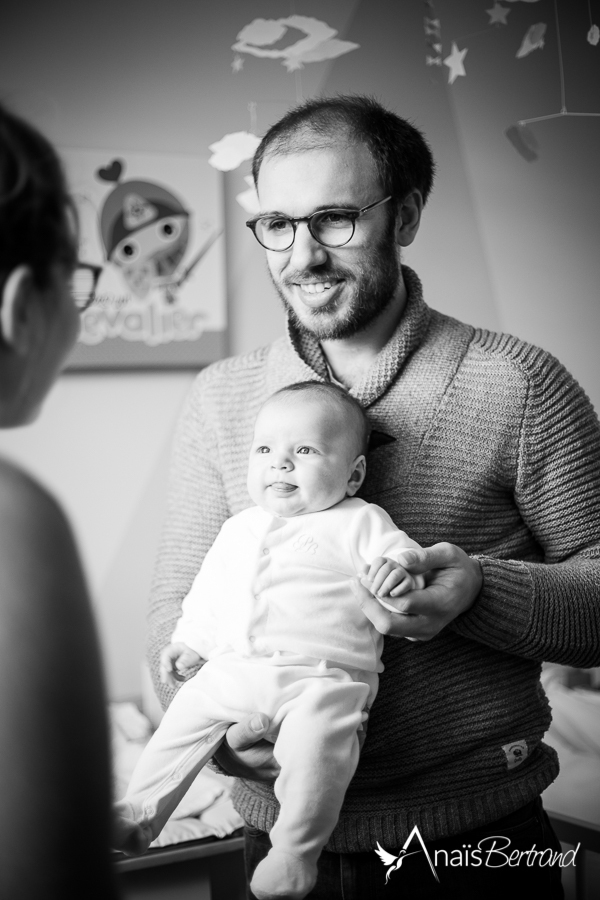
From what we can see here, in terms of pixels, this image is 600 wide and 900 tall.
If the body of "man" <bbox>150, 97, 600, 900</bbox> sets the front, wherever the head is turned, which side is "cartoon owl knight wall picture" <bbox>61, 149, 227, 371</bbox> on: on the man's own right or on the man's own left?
on the man's own right

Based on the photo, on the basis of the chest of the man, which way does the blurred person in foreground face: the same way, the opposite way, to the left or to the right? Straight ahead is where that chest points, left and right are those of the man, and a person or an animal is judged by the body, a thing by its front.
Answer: the opposite way

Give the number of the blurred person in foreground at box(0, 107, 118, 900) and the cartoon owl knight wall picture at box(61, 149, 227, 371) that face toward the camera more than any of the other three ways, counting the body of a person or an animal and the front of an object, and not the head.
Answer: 1

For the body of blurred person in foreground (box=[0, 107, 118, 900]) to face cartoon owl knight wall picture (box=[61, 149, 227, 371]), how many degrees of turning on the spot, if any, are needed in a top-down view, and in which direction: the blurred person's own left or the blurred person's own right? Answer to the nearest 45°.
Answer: approximately 45° to the blurred person's own left

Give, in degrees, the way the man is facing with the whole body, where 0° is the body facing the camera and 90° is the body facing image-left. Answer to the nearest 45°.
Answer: approximately 45°

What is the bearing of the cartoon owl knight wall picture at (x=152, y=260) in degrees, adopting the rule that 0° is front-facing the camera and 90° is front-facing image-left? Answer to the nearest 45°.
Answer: approximately 0°

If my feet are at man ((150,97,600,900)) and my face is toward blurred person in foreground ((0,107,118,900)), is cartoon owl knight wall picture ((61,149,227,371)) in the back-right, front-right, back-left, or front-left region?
back-right
